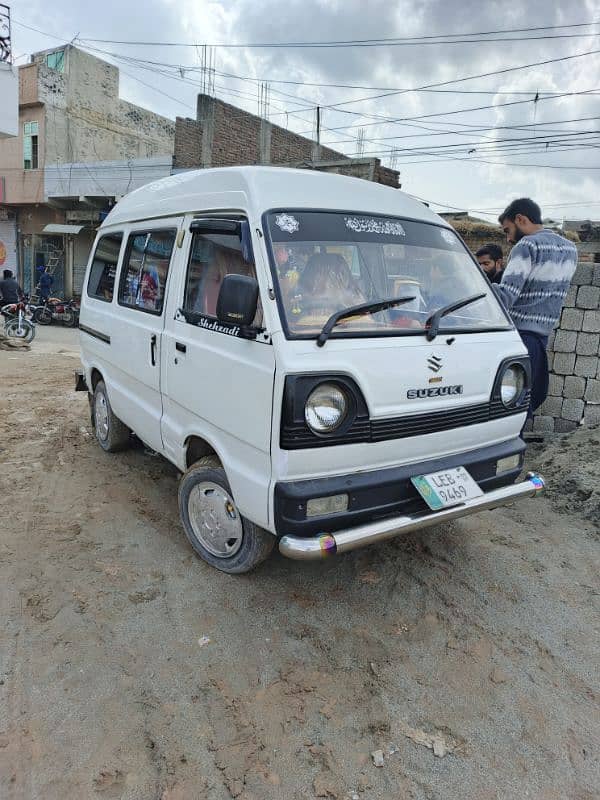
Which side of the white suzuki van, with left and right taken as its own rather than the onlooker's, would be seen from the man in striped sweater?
left

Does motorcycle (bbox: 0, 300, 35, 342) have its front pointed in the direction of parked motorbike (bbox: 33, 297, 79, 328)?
no

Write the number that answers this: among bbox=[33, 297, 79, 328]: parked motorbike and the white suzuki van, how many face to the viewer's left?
1

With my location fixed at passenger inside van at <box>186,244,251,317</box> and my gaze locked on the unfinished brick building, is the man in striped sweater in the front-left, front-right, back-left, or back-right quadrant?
front-right

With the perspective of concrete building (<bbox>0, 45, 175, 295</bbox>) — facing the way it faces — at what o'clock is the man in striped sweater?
The man in striped sweater is roughly at 10 o'clock from the concrete building.

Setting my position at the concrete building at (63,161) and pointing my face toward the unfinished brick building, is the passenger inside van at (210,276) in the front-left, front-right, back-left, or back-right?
front-right

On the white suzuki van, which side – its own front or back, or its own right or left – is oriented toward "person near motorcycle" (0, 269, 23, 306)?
back

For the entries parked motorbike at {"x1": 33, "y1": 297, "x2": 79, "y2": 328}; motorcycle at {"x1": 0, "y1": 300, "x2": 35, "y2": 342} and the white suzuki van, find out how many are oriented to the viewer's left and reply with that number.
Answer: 1

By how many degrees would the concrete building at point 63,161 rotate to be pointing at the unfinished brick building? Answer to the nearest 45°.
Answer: approximately 90° to its left

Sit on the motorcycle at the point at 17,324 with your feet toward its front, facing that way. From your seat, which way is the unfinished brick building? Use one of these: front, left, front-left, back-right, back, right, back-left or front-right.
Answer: left

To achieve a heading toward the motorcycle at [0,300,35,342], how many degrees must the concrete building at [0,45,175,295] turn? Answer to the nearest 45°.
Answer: approximately 45° to its left

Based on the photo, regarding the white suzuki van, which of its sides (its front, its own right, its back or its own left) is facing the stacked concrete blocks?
left

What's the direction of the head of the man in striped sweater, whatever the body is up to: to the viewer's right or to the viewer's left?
to the viewer's left

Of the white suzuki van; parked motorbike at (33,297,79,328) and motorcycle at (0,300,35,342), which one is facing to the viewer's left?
the parked motorbike

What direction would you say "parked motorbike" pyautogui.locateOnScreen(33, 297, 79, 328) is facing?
to the viewer's left

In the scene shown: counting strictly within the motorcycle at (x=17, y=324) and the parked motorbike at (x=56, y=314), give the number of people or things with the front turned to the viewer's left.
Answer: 1
